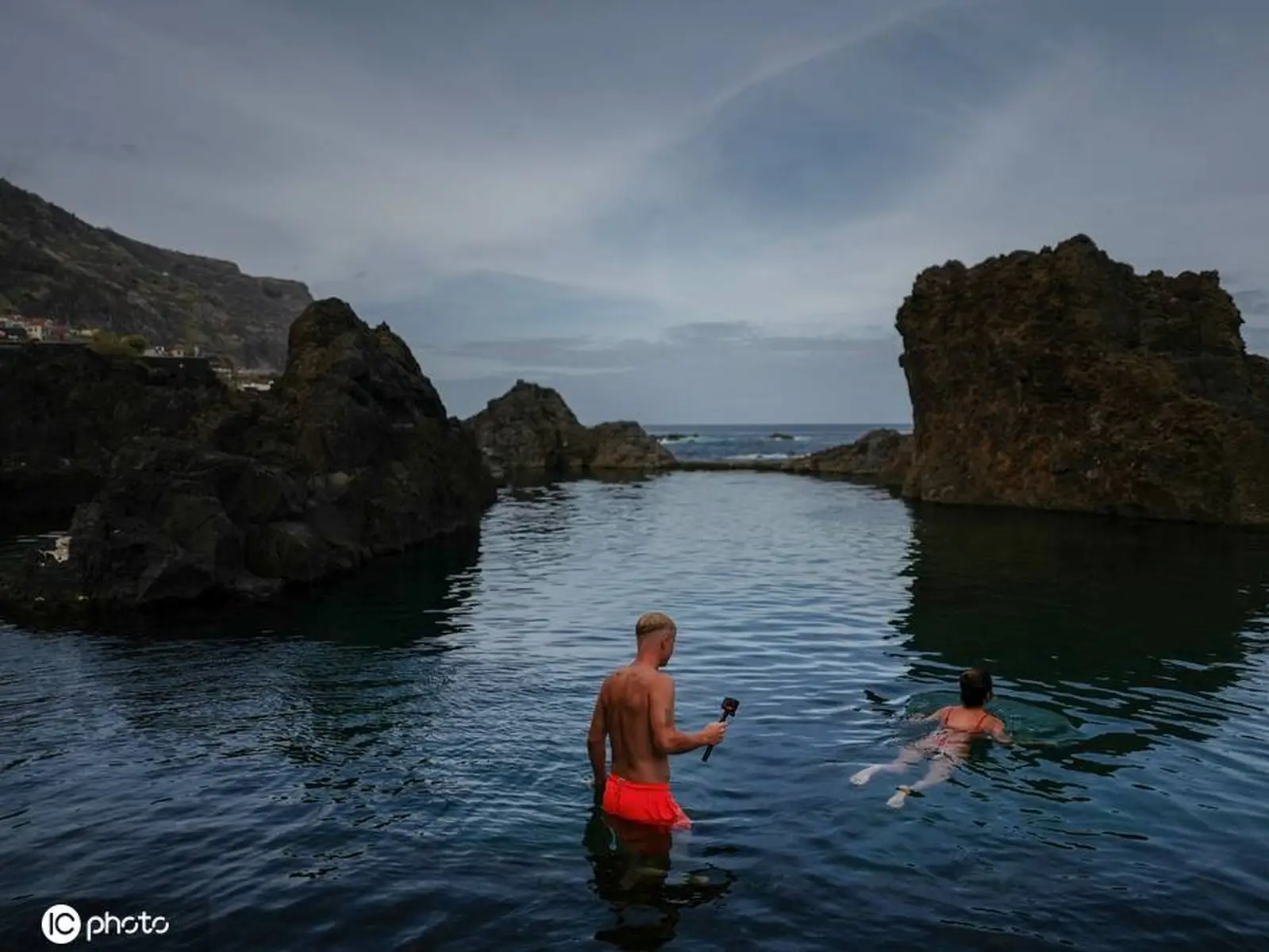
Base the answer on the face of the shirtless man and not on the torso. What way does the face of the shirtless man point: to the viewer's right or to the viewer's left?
to the viewer's right

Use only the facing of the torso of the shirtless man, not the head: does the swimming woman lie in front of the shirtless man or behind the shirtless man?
in front

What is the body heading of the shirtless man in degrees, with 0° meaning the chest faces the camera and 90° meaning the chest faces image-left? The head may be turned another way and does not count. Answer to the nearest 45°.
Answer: approximately 225°

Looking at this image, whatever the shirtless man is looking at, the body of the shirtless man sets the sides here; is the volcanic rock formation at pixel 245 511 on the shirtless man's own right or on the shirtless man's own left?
on the shirtless man's own left
